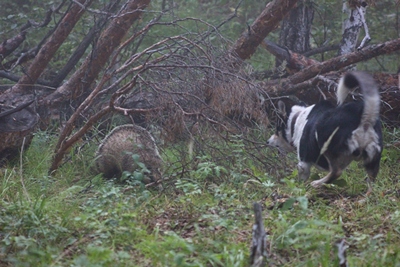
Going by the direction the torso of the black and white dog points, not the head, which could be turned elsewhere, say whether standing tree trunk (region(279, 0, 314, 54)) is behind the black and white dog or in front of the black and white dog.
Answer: in front

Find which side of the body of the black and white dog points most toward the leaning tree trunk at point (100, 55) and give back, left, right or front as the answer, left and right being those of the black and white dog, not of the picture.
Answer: front

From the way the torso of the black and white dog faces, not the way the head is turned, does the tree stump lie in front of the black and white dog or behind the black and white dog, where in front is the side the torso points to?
in front

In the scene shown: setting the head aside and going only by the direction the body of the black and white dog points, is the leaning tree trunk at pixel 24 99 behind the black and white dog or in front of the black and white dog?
in front

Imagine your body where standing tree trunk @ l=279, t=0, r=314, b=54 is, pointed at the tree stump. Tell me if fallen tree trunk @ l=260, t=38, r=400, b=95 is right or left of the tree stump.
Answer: left

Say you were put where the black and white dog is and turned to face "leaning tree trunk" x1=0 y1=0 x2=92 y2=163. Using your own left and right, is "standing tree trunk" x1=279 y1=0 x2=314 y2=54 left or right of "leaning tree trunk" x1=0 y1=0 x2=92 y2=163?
right

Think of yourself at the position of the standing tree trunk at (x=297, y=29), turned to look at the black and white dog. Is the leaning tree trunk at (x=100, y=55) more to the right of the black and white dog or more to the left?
right

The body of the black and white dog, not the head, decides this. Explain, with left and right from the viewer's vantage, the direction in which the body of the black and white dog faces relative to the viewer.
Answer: facing away from the viewer and to the left of the viewer

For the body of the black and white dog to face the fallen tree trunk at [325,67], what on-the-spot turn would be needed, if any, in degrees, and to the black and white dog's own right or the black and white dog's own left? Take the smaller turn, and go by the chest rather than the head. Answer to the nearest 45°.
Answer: approximately 45° to the black and white dog's own right

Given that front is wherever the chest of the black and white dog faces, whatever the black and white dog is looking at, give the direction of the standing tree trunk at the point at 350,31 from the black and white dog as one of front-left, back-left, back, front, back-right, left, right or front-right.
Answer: front-right
